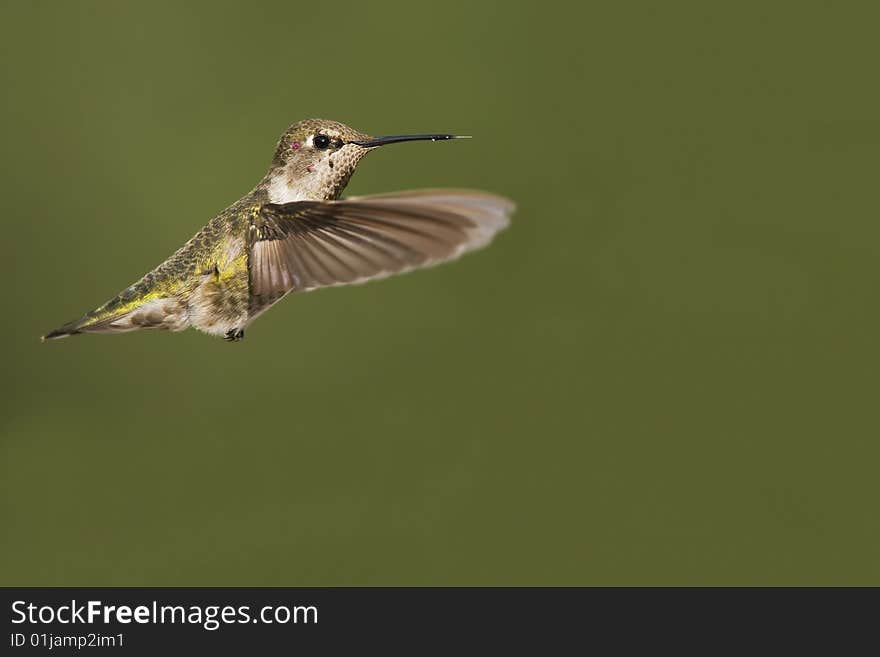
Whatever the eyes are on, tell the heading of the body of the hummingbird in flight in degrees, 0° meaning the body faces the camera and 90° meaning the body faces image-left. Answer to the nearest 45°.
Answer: approximately 270°
